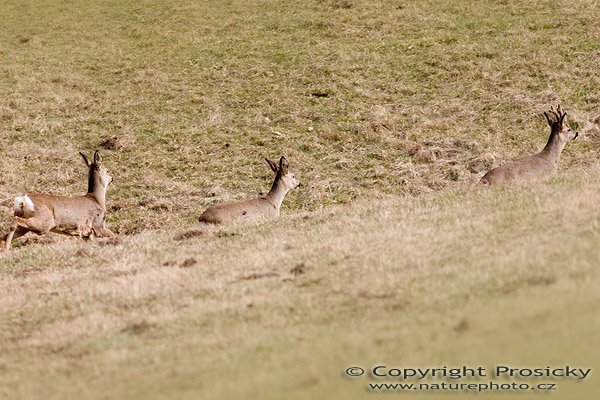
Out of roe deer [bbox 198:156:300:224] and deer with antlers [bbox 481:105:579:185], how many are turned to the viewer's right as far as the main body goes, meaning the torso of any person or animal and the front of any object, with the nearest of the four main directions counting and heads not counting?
2

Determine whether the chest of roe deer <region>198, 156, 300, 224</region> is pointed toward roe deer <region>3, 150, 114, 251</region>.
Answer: no

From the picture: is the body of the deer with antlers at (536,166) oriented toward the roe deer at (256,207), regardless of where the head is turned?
no

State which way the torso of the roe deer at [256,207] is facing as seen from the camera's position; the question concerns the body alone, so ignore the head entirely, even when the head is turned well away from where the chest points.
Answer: to the viewer's right

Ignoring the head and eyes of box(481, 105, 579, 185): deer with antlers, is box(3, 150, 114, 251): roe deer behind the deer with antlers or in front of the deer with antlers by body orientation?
behind

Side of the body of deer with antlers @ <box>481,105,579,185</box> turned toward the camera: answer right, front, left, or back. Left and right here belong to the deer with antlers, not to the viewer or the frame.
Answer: right

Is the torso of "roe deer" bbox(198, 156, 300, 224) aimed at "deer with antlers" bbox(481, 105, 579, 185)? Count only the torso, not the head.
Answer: yes

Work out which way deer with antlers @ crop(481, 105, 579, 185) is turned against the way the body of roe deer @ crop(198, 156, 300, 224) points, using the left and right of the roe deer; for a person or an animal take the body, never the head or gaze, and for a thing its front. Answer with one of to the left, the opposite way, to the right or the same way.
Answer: the same way
